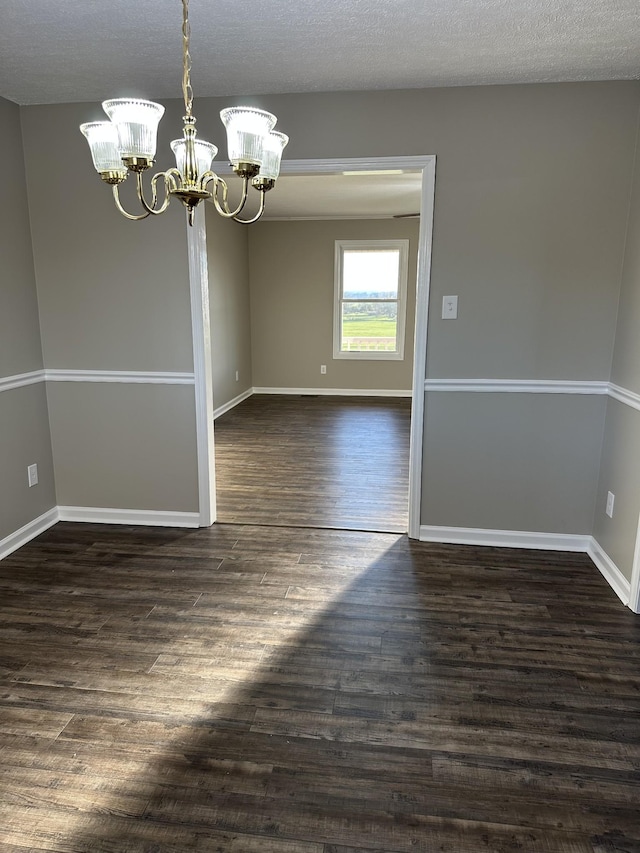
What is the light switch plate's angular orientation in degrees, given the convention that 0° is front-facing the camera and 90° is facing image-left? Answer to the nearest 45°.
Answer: approximately 0°

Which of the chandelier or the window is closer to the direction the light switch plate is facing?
the chandelier

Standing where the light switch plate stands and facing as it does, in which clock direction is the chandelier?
The chandelier is roughly at 1 o'clock from the light switch plate.

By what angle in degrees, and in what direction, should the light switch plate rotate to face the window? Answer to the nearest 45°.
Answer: approximately 180°
